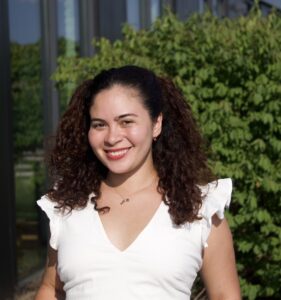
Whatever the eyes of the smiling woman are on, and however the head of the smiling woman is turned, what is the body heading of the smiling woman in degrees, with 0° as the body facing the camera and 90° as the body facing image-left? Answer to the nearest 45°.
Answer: approximately 0°

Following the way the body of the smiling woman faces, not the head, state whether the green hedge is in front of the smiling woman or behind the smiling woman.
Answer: behind
